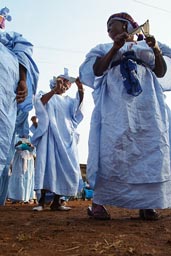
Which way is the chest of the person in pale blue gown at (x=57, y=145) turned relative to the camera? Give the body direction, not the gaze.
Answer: toward the camera

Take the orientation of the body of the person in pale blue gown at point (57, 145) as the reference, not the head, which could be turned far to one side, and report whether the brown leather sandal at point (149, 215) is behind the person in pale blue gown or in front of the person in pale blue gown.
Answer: in front

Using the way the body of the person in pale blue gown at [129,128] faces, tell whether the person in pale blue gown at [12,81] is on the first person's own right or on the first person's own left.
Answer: on the first person's own right

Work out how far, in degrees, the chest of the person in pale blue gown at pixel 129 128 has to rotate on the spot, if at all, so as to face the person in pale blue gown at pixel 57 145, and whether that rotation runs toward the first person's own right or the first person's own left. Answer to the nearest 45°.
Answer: approximately 135° to the first person's own right

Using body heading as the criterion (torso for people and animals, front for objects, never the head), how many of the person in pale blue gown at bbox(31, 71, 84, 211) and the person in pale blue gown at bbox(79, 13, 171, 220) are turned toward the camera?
2

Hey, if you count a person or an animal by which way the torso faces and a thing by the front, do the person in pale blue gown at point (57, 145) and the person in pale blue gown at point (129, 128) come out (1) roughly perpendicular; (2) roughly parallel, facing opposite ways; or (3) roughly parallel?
roughly parallel

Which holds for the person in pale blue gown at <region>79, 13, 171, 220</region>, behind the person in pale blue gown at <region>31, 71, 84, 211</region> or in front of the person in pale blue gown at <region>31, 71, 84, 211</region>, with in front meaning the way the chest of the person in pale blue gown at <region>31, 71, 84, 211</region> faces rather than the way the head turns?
in front

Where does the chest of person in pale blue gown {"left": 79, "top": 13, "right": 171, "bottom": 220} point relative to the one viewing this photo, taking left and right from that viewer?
facing the viewer

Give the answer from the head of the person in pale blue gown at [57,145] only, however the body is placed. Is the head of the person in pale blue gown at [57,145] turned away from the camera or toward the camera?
toward the camera

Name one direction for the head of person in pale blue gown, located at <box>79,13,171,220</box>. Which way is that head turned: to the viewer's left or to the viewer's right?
to the viewer's left
